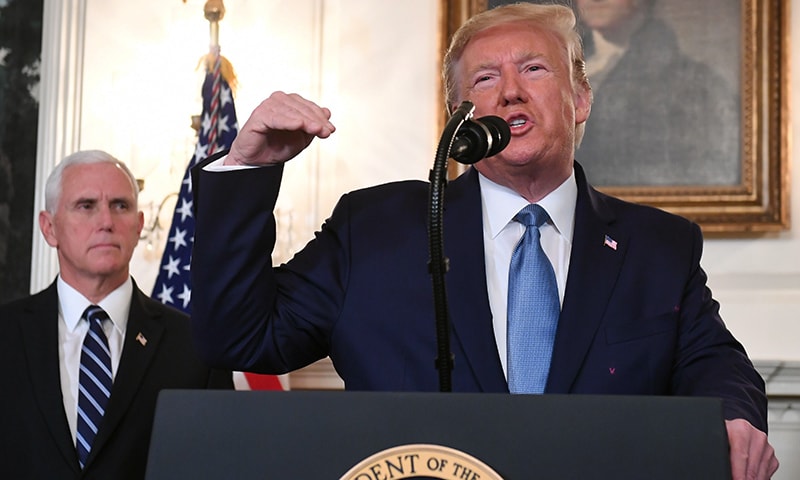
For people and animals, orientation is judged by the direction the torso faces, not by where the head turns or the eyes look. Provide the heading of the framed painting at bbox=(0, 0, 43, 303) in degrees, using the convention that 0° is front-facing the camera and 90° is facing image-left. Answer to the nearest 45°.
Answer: approximately 315°

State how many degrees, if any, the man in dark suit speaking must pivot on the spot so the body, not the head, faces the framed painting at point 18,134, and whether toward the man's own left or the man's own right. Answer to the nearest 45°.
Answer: approximately 135° to the man's own right

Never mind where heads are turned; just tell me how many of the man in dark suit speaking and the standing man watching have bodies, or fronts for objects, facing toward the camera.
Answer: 2

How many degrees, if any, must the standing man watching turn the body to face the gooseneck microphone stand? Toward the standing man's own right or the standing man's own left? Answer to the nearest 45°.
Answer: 0° — they already face it

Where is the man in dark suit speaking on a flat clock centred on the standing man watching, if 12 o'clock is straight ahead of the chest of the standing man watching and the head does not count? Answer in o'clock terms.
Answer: The man in dark suit speaking is roughly at 11 o'clock from the standing man watching.

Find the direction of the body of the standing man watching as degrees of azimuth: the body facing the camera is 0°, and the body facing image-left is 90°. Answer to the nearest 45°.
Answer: approximately 0°

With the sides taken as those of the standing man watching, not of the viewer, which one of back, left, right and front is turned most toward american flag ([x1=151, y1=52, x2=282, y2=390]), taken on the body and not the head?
back

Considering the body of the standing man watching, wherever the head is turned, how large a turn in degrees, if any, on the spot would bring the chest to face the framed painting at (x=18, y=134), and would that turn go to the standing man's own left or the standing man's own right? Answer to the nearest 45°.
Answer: approximately 180°

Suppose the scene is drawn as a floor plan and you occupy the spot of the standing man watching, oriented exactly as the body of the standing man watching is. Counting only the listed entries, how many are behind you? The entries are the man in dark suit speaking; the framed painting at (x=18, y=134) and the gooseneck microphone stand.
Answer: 1

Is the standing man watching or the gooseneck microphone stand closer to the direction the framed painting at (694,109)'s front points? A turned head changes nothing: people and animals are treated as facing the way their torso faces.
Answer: the gooseneck microphone stand

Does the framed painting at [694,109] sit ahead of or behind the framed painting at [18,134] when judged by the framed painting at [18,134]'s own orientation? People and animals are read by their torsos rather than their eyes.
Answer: ahead
